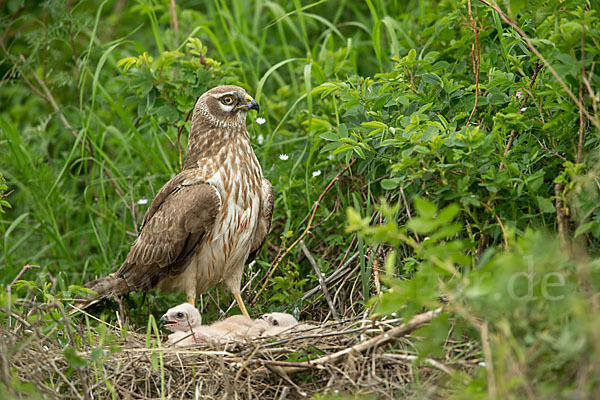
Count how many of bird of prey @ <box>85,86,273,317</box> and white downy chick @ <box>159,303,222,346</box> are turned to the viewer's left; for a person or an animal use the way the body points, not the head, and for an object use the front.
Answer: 1

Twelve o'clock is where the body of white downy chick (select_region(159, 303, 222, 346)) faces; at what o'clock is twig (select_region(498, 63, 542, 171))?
The twig is roughly at 6 o'clock from the white downy chick.

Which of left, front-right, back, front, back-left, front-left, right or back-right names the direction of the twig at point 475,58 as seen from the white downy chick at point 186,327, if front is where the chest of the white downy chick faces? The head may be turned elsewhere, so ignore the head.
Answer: back

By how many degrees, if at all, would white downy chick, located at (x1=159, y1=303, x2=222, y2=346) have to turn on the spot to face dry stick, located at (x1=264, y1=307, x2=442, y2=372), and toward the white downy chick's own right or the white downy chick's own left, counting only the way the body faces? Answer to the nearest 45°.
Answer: approximately 135° to the white downy chick's own left

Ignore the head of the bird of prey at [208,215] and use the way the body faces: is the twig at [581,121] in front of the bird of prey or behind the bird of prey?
in front

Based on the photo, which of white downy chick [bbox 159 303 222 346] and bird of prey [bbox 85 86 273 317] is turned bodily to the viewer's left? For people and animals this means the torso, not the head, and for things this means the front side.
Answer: the white downy chick

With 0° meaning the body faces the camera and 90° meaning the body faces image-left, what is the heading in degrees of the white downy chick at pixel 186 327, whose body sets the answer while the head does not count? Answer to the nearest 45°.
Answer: approximately 90°

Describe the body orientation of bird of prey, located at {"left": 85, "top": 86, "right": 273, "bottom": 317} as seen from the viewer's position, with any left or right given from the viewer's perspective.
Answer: facing the viewer and to the right of the viewer

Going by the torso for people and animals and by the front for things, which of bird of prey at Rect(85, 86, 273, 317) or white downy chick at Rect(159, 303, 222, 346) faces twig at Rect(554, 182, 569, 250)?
the bird of prey

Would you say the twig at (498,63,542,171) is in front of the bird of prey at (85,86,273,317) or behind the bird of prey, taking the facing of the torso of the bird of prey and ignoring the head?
in front
